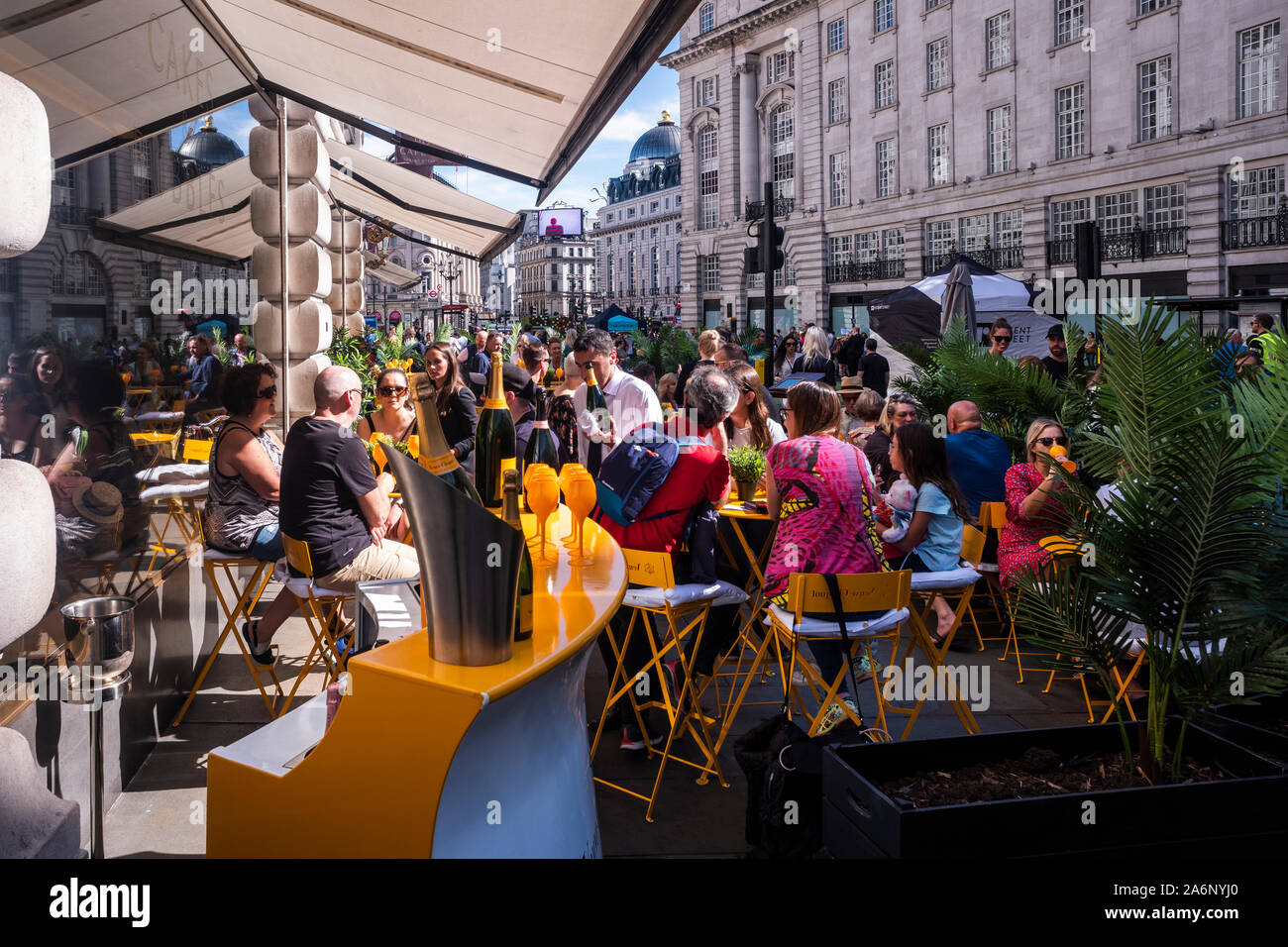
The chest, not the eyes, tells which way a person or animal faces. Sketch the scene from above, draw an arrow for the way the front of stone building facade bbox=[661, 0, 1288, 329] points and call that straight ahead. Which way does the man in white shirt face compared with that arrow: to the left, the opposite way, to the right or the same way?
the same way

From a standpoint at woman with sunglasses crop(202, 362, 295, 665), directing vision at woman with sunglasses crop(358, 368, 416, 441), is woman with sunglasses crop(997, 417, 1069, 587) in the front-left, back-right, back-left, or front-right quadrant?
front-right

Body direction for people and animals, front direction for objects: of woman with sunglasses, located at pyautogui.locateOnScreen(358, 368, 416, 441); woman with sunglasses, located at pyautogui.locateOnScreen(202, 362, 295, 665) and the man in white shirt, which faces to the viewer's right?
woman with sunglasses, located at pyautogui.locateOnScreen(202, 362, 295, 665)

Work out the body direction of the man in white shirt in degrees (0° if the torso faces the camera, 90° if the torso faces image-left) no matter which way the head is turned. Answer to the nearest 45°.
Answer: approximately 45°

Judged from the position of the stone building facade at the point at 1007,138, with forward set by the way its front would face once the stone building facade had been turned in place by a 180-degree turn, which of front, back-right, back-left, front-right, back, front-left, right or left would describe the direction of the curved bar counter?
back-right

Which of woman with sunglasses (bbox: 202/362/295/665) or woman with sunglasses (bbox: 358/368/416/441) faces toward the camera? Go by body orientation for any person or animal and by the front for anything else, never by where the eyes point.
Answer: woman with sunglasses (bbox: 358/368/416/441)

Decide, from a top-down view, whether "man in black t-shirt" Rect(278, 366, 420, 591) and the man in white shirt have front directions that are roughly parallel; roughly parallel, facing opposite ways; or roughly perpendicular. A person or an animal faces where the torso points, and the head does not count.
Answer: roughly parallel, facing opposite ways

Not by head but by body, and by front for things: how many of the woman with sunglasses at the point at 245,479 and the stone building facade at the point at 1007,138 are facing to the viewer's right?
1

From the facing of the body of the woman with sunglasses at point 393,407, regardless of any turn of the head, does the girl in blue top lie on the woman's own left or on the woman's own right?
on the woman's own left

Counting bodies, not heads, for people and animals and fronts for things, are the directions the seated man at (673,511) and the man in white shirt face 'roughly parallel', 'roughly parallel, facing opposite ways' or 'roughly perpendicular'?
roughly parallel, facing opposite ways

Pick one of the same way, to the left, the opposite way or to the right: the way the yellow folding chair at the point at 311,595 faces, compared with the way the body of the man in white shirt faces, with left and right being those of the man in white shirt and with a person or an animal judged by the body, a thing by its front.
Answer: the opposite way

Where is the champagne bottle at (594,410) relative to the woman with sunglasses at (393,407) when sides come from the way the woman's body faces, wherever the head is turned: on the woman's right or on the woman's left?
on the woman's left

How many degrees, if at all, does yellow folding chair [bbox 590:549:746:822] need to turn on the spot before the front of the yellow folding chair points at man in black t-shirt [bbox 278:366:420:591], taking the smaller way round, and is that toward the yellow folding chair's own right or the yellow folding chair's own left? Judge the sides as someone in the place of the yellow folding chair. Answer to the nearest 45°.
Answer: approximately 135° to the yellow folding chair's own left

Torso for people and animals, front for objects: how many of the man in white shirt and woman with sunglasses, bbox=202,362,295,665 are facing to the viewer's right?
1

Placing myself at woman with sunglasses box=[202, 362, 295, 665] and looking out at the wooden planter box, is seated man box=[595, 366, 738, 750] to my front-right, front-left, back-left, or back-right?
front-left

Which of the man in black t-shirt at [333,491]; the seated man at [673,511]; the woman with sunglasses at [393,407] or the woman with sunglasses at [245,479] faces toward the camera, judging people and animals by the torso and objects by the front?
the woman with sunglasses at [393,407]

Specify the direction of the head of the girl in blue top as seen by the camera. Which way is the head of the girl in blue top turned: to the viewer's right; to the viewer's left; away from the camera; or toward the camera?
to the viewer's left

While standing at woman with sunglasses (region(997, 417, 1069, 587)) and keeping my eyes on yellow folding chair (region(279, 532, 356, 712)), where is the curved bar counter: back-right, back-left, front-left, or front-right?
front-left

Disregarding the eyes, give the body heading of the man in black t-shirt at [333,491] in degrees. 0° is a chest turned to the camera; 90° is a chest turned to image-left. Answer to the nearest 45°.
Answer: approximately 225°

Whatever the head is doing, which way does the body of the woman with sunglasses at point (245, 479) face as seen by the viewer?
to the viewer's right

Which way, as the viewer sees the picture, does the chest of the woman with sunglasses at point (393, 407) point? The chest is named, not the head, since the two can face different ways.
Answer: toward the camera
